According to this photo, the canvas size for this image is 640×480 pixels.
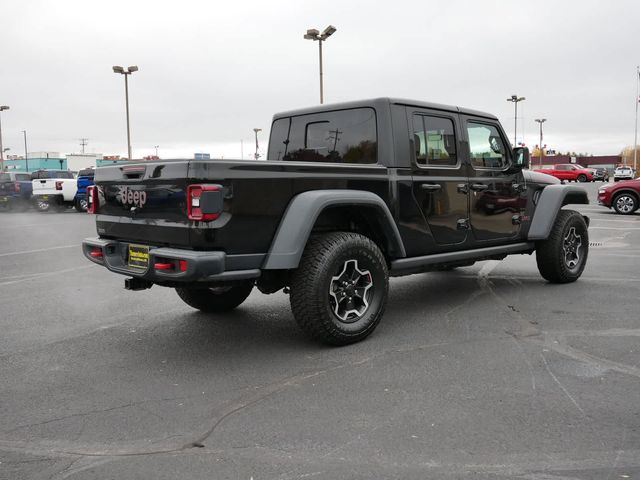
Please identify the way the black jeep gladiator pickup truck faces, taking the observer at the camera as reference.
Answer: facing away from the viewer and to the right of the viewer

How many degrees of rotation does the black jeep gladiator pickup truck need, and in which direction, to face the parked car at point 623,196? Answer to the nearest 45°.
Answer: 0° — it already faces it

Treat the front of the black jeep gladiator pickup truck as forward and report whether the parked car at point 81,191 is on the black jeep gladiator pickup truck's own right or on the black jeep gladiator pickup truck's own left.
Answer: on the black jeep gladiator pickup truck's own left

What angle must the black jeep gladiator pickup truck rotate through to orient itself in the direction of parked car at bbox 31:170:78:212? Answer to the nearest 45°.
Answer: approximately 90° to its left

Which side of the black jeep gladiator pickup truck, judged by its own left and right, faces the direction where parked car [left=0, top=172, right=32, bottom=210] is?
left

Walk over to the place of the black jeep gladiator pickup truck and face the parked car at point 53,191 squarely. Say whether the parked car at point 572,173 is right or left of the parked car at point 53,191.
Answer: right

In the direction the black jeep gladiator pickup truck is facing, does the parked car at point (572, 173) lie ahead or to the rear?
ahead
